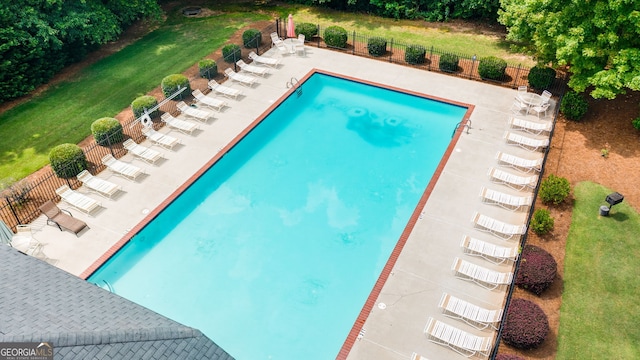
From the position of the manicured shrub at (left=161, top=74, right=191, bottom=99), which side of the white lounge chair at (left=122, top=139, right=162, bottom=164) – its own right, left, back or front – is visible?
left

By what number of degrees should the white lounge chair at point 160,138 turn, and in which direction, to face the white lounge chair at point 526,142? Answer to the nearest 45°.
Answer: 0° — it already faces it

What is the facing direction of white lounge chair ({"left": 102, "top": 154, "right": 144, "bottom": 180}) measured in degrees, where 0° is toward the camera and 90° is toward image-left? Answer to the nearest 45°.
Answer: approximately 315°

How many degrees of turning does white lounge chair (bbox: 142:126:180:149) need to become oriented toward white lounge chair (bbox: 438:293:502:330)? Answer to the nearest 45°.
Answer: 0° — it already faces it

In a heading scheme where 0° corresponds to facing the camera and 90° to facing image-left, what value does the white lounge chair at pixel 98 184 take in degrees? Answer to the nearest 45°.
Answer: approximately 315°

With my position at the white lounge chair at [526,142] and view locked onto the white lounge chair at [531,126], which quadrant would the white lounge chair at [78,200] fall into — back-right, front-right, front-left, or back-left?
back-left

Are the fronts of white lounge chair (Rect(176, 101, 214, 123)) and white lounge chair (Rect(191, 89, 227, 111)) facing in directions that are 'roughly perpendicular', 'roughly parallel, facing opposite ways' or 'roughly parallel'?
roughly parallel

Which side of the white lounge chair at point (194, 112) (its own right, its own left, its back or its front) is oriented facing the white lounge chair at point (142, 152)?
right

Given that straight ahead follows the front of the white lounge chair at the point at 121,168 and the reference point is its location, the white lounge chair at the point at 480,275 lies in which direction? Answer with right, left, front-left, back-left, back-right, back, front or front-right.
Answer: front

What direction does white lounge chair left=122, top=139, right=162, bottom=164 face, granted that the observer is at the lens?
facing the viewer and to the right of the viewer

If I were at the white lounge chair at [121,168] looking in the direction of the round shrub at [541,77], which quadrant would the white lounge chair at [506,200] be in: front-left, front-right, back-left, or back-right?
front-right

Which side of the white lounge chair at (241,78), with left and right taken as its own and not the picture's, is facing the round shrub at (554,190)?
front

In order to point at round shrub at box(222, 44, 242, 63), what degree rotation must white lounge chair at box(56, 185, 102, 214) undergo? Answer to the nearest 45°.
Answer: approximately 90° to its left

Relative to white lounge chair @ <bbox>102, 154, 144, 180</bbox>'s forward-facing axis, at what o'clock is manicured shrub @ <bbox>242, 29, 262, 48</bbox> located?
The manicured shrub is roughly at 9 o'clock from the white lounge chair.

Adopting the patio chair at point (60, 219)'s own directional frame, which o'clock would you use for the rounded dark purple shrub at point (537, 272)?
The rounded dark purple shrub is roughly at 12 o'clock from the patio chair.
